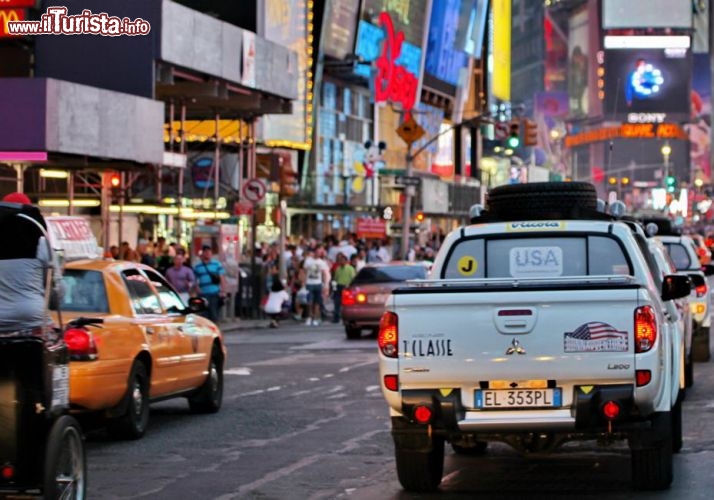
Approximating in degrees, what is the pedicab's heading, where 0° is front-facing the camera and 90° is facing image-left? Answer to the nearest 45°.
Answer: approximately 225°

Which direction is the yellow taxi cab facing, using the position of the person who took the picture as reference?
facing away from the viewer and to the right of the viewer

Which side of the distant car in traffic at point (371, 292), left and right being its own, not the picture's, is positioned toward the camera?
back

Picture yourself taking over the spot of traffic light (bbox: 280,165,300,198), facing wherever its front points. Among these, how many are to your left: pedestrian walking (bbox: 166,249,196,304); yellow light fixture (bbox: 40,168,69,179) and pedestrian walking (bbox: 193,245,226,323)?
0

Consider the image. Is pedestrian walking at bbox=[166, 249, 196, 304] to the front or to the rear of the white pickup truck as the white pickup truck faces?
to the front

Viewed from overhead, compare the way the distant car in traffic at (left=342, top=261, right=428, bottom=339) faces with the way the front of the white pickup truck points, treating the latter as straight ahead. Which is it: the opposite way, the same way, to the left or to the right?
the same way

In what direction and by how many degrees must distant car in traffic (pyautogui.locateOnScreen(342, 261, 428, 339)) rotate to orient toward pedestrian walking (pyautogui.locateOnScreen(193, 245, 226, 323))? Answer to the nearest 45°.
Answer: approximately 90° to its left

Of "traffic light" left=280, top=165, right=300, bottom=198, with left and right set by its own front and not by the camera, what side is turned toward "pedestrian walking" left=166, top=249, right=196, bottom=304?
right

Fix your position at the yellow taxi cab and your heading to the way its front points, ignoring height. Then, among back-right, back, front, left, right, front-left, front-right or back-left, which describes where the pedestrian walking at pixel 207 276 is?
front-left

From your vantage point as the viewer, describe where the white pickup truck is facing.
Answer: facing away from the viewer
